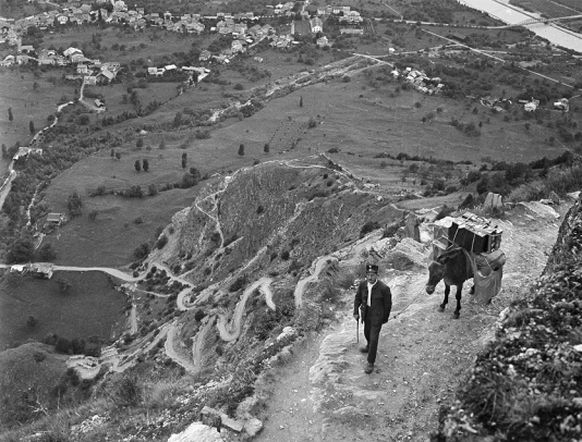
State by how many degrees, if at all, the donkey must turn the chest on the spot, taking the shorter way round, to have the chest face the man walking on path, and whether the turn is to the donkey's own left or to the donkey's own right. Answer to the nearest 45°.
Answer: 0° — it already faces them

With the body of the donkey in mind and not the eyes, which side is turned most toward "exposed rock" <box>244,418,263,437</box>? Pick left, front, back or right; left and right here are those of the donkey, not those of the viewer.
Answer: front

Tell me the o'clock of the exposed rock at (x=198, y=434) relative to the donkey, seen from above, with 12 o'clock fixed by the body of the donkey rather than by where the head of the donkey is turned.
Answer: The exposed rock is roughly at 12 o'clock from the donkey.

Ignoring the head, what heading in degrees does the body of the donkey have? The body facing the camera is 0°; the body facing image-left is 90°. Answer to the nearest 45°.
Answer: approximately 45°

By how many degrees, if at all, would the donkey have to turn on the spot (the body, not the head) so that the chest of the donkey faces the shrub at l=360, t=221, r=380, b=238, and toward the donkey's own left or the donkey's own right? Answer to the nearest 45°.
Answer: approximately 135° to the donkey's own right

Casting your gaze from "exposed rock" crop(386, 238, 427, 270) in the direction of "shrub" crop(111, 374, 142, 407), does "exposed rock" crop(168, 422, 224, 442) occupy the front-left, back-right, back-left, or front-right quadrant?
front-left

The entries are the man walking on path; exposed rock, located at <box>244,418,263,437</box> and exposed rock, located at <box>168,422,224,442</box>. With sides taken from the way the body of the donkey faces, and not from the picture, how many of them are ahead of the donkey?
3

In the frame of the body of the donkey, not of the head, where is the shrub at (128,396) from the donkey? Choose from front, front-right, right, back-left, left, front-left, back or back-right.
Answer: front-right

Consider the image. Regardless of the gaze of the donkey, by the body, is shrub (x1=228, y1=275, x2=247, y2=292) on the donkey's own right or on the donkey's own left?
on the donkey's own right

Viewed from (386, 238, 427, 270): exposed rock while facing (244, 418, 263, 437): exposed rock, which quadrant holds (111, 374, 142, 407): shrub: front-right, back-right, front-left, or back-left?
front-right
